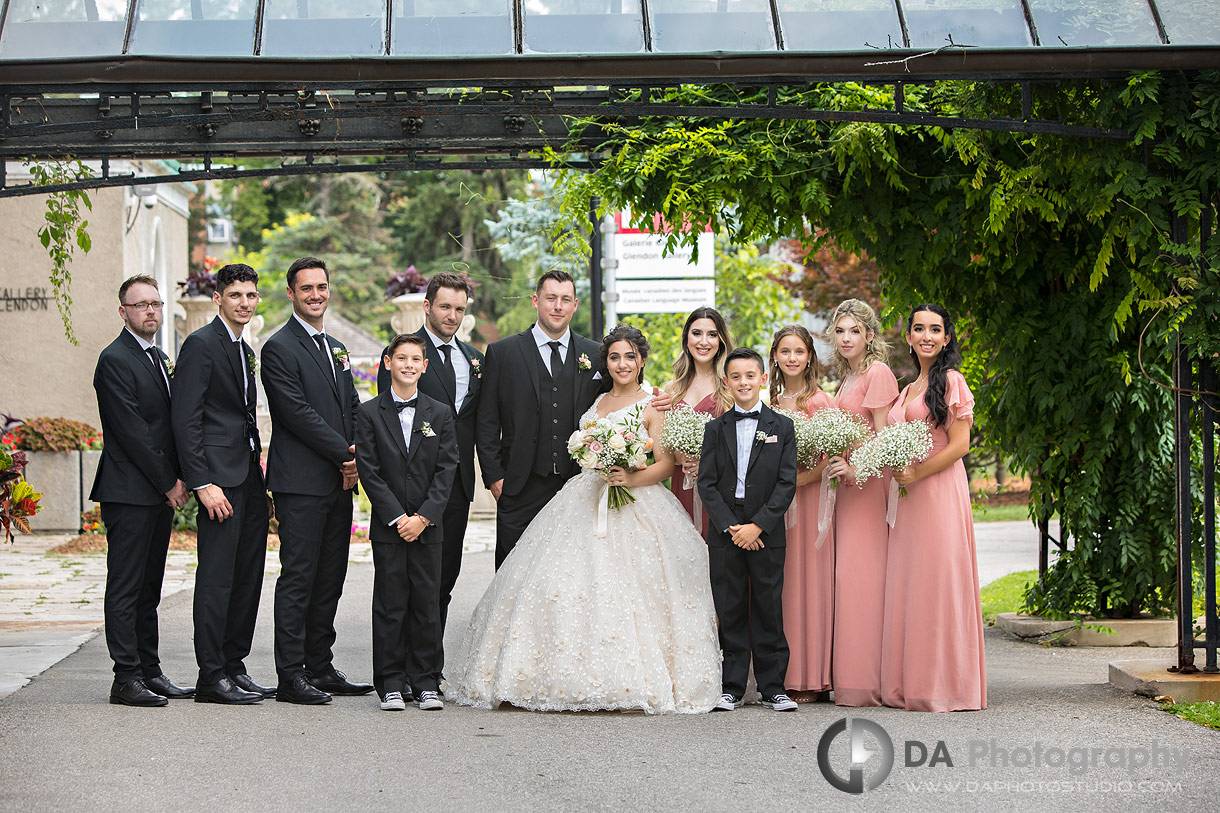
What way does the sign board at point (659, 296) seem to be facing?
toward the camera

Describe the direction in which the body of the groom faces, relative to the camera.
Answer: toward the camera

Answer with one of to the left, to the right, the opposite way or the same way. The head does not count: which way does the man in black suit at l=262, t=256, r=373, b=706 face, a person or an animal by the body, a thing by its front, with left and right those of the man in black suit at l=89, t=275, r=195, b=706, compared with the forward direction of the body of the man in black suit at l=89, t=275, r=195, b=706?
the same way

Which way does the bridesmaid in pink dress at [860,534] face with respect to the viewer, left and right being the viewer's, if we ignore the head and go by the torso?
facing the viewer and to the left of the viewer

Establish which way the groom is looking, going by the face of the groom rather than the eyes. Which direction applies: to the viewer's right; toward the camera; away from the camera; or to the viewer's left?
toward the camera

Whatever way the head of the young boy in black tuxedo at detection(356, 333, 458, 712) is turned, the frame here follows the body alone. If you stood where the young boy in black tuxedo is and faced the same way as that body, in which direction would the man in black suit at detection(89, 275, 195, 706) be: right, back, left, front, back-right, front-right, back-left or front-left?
right

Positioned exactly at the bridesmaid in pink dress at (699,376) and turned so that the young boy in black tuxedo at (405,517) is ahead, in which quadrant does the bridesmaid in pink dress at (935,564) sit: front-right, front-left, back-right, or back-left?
back-left

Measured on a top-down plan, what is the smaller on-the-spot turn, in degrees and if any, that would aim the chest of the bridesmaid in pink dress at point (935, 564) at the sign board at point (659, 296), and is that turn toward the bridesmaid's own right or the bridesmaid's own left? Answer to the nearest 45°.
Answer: approximately 135° to the bridesmaid's own right

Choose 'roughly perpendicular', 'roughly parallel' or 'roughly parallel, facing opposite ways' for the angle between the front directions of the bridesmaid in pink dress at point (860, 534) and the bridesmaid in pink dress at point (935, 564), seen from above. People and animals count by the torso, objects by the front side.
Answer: roughly parallel

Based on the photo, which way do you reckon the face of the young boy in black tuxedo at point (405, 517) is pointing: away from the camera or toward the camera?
toward the camera

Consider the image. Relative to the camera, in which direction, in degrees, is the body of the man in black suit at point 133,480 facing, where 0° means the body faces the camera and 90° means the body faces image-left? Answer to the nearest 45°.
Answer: approximately 315°

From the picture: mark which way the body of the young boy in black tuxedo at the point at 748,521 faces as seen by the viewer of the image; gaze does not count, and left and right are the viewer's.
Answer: facing the viewer

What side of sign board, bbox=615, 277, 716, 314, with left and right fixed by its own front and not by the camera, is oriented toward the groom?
front

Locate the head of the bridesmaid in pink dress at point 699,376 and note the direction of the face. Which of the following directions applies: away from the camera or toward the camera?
toward the camera

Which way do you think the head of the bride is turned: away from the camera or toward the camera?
toward the camera

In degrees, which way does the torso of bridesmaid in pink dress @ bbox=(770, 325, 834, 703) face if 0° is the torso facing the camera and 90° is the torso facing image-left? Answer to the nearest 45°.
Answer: approximately 45°

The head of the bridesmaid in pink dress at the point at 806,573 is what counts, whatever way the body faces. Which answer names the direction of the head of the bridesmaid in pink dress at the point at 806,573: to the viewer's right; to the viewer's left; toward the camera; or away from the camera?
toward the camera

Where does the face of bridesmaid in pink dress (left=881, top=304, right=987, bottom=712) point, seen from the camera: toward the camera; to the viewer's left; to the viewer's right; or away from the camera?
toward the camera
